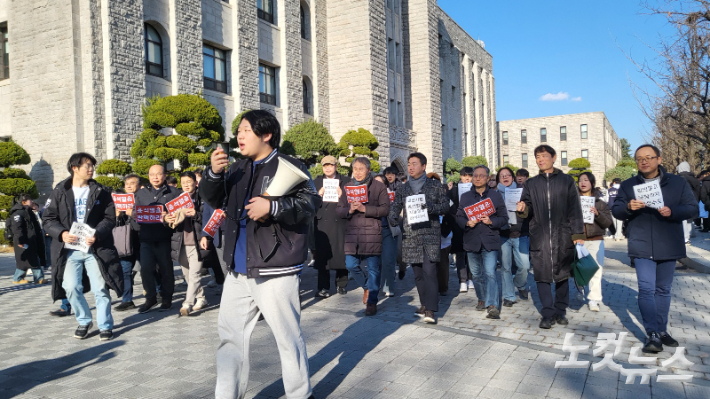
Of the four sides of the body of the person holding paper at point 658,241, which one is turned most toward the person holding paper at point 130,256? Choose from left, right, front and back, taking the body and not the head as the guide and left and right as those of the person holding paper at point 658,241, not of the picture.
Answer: right

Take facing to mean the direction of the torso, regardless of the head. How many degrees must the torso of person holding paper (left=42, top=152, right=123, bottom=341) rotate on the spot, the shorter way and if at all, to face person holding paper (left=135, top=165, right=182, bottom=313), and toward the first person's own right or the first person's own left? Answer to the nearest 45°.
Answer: approximately 135° to the first person's own left

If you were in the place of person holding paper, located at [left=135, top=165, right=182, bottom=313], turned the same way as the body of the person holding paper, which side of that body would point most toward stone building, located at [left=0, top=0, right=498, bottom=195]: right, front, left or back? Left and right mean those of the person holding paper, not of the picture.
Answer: back

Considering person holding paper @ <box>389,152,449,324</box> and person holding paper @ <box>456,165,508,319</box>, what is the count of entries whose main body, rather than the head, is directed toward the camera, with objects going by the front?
2

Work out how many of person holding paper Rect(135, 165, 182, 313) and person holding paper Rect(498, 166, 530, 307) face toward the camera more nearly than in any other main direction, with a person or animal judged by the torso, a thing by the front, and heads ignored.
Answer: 2

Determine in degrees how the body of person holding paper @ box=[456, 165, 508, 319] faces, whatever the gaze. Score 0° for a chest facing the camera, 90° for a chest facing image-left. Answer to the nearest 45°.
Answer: approximately 0°

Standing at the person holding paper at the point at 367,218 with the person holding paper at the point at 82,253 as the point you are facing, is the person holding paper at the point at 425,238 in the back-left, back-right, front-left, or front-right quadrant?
back-left

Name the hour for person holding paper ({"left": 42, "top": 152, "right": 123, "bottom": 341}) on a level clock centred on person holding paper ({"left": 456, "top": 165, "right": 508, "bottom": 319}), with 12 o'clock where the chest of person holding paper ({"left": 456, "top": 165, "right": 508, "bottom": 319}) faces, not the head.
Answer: person holding paper ({"left": 42, "top": 152, "right": 123, "bottom": 341}) is roughly at 2 o'clock from person holding paper ({"left": 456, "top": 165, "right": 508, "bottom": 319}).
